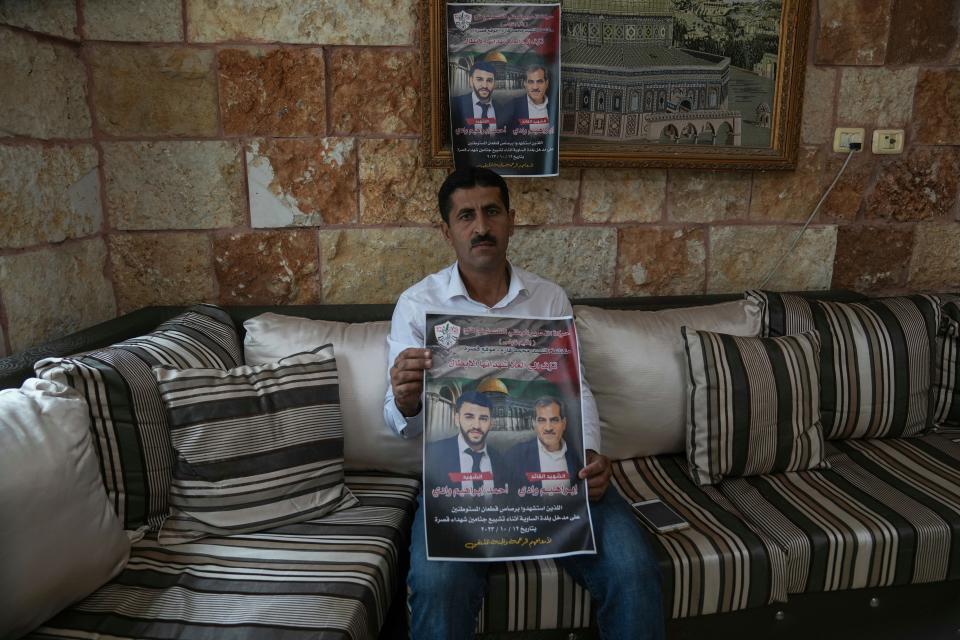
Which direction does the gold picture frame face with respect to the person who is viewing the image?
facing the viewer

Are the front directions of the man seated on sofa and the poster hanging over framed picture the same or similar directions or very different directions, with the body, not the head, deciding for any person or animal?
same or similar directions

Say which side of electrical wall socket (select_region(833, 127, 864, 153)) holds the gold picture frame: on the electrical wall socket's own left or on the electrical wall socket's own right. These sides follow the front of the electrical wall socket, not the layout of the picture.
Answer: on the electrical wall socket's own right

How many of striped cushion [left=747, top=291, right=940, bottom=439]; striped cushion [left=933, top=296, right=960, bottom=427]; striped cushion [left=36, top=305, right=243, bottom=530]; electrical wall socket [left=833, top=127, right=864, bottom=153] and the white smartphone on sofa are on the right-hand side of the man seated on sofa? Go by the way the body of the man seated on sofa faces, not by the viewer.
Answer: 1

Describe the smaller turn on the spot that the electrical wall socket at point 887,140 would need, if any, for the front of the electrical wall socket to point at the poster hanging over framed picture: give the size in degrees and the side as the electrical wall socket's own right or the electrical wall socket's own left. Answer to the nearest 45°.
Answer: approximately 45° to the electrical wall socket's own right

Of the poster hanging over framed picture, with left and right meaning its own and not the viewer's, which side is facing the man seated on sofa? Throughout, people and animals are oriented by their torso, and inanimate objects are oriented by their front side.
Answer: front

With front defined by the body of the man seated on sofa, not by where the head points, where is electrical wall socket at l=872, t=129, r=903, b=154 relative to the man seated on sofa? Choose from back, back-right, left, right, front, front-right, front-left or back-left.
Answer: back-left

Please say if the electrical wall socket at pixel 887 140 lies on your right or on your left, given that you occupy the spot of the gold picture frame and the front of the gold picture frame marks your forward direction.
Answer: on your left

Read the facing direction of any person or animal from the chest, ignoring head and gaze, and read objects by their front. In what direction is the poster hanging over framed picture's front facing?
toward the camera

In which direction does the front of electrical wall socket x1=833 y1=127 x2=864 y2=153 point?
toward the camera

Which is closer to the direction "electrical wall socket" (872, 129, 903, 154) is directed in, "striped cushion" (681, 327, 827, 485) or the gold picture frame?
the striped cushion
